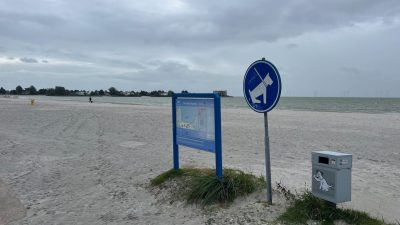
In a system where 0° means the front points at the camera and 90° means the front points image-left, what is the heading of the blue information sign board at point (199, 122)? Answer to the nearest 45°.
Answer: approximately 45°

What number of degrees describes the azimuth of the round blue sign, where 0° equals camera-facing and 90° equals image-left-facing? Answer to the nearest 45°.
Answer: approximately 45°

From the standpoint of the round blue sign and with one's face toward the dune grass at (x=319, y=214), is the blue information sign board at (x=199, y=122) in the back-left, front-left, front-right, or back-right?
back-left

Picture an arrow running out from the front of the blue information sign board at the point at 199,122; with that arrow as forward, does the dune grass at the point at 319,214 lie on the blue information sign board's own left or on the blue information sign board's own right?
on the blue information sign board's own left

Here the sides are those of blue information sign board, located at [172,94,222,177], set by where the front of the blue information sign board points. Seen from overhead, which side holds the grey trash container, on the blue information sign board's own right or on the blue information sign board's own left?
on the blue information sign board's own left

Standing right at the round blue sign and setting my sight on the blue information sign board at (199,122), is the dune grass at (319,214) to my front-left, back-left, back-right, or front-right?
back-right

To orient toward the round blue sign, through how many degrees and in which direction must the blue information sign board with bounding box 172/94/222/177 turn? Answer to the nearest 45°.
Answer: approximately 90° to its left

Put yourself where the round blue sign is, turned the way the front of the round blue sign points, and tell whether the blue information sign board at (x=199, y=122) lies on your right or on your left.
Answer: on your right
